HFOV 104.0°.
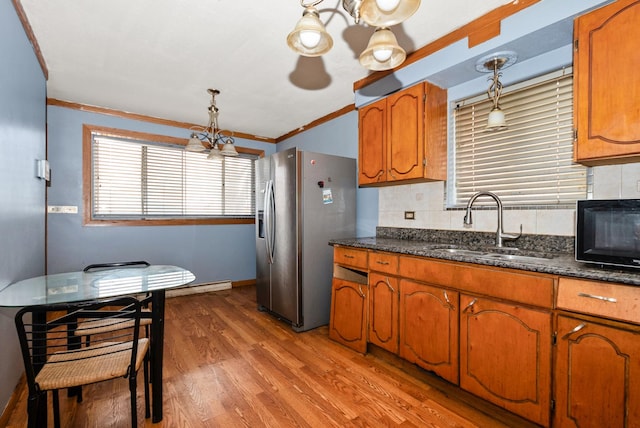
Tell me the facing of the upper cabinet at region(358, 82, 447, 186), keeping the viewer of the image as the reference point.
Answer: facing the viewer and to the left of the viewer

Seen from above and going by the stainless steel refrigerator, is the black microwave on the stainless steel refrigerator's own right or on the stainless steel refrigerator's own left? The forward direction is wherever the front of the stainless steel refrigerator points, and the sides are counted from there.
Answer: on the stainless steel refrigerator's own left

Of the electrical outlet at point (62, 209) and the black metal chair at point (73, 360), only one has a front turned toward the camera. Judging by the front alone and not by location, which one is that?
the electrical outlet

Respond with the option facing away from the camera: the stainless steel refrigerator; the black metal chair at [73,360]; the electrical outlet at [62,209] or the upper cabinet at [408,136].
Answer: the black metal chair

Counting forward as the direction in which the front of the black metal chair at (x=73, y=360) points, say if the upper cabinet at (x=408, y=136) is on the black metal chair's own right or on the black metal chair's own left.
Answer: on the black metal chair's own right

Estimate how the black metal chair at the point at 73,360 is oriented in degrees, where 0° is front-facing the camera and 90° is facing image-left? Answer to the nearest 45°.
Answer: approximately 180°

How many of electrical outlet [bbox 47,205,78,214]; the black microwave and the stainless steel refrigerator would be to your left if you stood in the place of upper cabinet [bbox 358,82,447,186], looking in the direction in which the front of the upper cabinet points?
1

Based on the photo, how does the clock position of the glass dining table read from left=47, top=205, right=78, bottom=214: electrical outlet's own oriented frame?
The glass dining table is roughly at 12 o'clock from the electrical outlet.

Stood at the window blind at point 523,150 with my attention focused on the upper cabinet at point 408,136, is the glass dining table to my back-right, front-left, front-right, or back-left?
front-left

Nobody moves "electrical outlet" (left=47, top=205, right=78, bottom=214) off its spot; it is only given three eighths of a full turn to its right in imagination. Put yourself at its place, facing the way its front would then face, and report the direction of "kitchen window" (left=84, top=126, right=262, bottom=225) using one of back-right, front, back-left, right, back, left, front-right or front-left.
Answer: back-right

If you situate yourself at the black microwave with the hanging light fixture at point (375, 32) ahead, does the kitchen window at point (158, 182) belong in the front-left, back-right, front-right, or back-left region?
front-right

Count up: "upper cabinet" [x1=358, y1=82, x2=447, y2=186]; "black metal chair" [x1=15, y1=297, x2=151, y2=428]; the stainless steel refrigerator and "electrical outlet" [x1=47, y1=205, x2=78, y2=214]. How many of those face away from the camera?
1

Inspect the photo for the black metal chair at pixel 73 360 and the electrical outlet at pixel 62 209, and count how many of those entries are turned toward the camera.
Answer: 1

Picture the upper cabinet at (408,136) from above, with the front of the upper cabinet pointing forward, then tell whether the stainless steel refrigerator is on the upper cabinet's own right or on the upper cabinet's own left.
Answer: on the upper cabinet's own right

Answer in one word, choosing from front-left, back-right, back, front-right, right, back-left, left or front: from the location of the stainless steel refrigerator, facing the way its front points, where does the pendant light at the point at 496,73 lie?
left

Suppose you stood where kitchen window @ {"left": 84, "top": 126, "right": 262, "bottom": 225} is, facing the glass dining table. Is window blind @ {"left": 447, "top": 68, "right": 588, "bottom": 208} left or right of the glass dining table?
left

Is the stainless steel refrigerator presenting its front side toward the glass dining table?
yes
